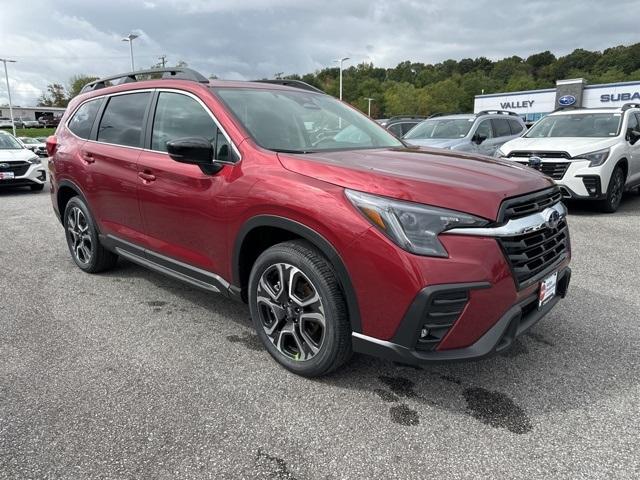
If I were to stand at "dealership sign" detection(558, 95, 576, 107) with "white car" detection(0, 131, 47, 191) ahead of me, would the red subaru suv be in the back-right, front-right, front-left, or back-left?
front-left

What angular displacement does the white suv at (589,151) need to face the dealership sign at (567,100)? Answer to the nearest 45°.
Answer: approximately 135° to its right

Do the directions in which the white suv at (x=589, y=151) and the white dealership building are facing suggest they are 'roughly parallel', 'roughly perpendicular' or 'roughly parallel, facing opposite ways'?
roughly parallel

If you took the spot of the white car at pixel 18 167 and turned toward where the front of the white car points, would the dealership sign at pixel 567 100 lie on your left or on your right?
on your left

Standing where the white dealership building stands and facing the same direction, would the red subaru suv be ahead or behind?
ahead

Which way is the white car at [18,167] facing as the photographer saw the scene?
facing the viewer and to the right of the viewer

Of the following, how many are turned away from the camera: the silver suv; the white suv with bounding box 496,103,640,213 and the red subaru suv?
0

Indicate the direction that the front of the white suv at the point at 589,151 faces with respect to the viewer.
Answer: facing the viewer and to the left of the viewer

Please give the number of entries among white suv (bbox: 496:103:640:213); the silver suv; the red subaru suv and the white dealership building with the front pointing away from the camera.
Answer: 0

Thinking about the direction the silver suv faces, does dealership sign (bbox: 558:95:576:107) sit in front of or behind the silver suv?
behind

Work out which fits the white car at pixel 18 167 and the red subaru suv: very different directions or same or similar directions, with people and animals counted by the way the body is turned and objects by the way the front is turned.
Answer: same or similar directions

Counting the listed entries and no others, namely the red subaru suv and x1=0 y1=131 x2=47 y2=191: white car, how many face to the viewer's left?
0

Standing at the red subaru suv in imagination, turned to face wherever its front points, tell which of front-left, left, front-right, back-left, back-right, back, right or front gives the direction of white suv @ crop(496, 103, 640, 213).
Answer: left
